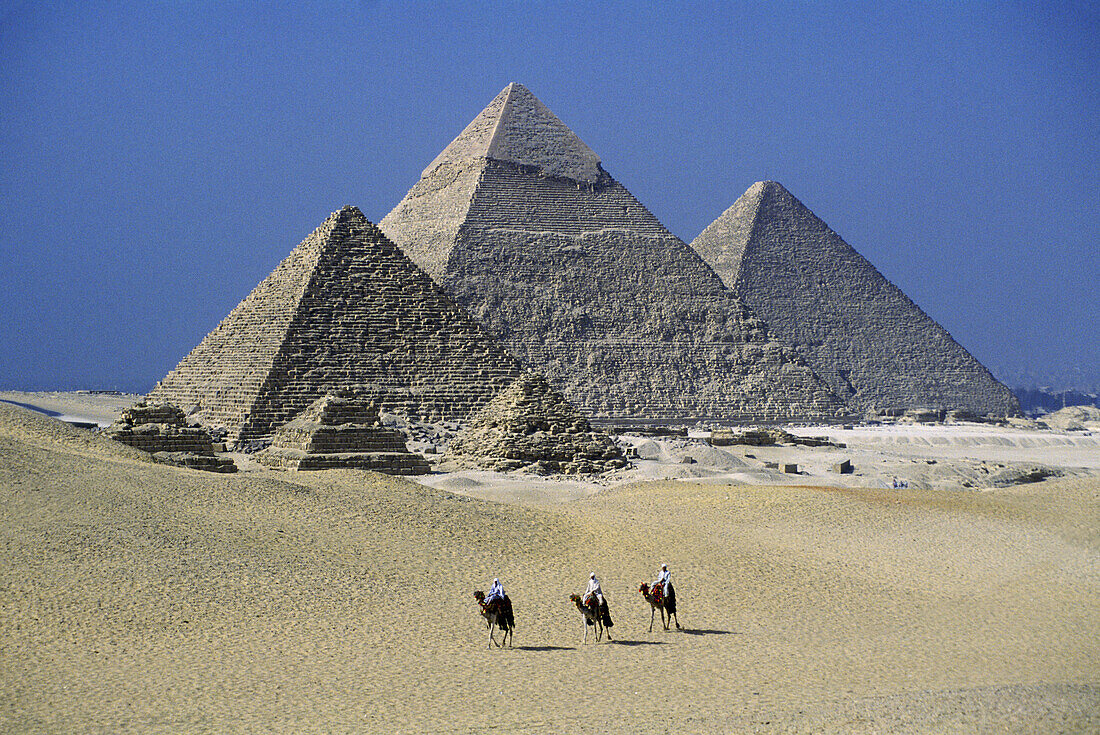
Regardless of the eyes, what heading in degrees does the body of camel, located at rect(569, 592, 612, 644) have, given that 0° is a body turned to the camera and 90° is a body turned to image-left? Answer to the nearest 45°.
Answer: approximately 45°

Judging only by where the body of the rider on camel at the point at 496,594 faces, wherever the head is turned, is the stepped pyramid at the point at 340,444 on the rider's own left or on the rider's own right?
on the rider's own right

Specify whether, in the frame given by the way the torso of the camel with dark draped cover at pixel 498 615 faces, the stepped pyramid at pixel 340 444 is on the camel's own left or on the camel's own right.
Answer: on the camel's own right

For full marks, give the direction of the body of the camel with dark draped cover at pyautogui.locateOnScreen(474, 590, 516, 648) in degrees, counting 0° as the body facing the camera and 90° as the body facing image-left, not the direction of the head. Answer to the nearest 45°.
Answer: approximately 45°

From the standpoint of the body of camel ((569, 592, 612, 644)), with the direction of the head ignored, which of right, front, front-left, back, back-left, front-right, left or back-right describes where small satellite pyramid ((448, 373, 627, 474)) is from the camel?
back-right

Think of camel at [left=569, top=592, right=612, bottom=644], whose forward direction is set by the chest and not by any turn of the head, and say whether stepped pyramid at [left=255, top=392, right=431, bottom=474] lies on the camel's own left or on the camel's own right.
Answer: on the camel's own right
